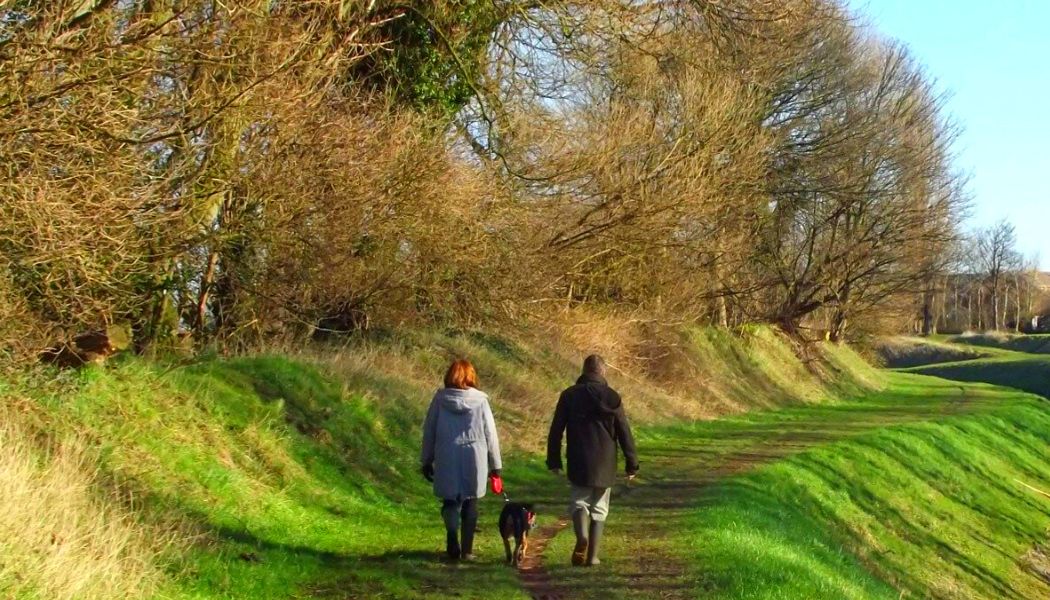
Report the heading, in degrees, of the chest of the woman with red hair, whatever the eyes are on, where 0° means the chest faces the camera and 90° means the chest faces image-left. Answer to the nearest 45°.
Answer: approximately 180°

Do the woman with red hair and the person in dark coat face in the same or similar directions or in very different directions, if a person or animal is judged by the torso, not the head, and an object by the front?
same or similar directions

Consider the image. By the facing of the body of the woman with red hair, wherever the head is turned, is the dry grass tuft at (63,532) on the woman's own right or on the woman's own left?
on the woman's own left

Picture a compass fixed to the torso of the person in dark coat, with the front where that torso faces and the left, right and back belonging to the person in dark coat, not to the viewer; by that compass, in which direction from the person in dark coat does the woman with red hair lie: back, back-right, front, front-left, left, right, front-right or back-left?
left

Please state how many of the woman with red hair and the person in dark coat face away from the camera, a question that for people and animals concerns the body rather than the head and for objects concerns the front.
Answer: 2

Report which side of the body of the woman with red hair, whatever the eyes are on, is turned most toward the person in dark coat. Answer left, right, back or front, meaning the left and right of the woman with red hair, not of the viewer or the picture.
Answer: right

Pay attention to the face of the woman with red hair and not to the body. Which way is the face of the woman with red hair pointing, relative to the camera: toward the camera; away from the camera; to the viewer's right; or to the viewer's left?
away from the camera

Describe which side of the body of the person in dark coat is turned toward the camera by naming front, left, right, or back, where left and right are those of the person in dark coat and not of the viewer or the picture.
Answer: back
